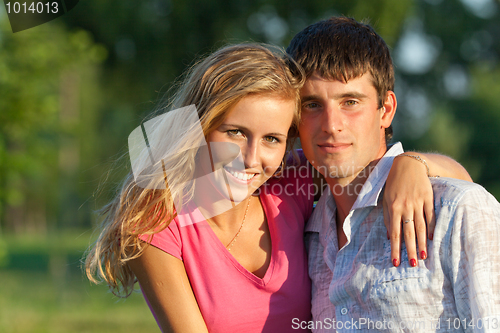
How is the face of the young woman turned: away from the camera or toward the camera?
toward the camera

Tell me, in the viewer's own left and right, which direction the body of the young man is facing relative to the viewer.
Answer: facing the viewer and to the left of the viewer

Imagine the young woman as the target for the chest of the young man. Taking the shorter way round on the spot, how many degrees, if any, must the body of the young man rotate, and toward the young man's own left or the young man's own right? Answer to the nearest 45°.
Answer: approximately 45° to the young man's own right

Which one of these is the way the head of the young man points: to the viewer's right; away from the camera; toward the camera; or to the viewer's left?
toward the camera
